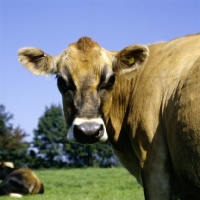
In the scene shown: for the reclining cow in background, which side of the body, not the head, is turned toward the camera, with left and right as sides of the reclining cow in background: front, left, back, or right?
left

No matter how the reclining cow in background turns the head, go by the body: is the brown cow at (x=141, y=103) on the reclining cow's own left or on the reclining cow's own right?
on the reclining cow's own left
